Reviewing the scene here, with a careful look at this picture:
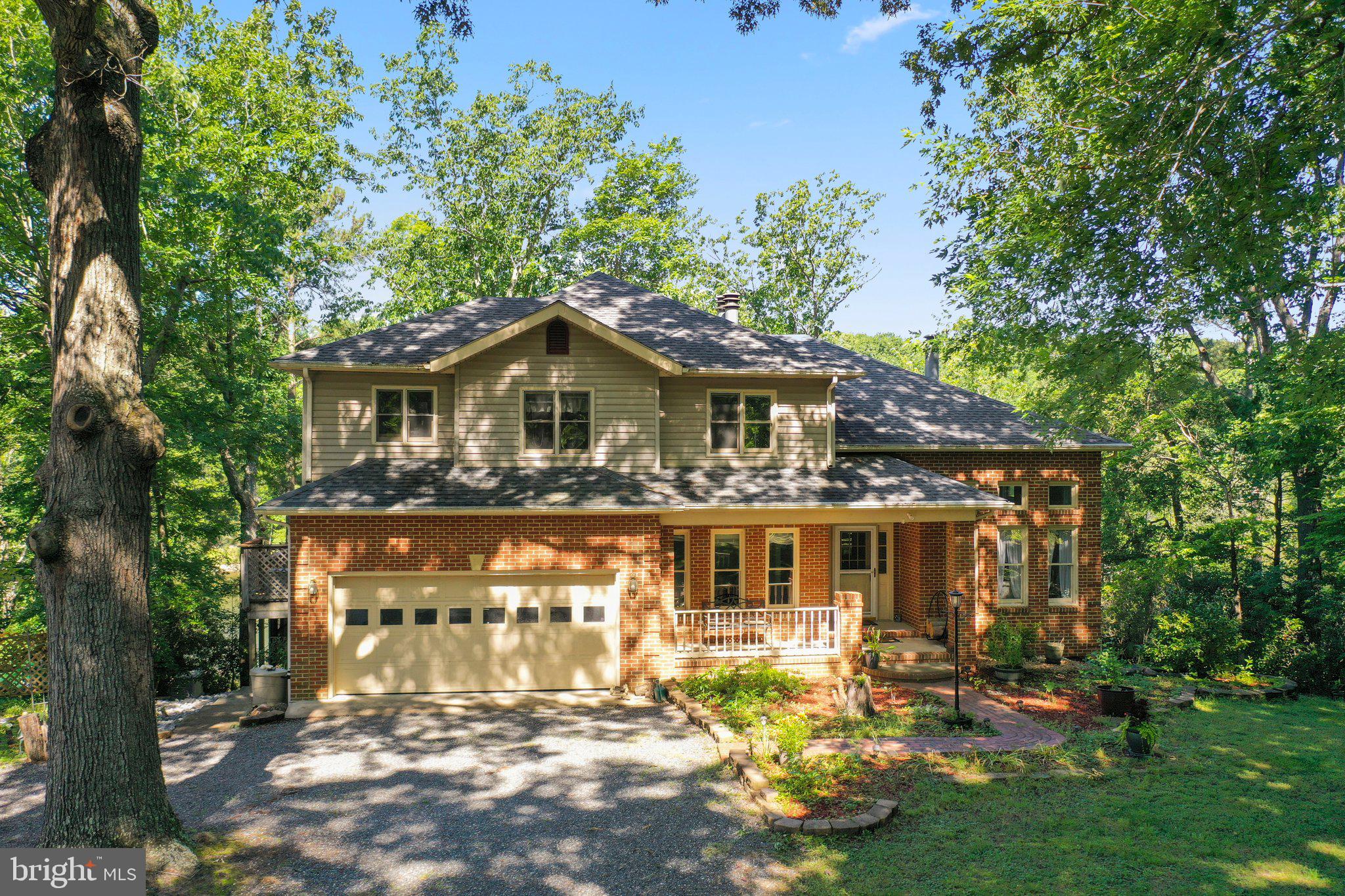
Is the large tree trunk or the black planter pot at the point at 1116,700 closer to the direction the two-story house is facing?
the large tree trunk

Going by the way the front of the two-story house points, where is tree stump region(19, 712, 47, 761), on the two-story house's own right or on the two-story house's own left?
on the two-story house's own right

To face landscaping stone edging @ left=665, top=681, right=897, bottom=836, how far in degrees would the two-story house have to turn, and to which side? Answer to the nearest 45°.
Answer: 0° — it already faces it

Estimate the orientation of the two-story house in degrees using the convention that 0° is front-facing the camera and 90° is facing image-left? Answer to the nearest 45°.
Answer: approximately 0°

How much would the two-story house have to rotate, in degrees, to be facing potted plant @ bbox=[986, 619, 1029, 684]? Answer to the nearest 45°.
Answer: approximately 90° to its left

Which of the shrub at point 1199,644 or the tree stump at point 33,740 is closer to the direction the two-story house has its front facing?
the tree stump

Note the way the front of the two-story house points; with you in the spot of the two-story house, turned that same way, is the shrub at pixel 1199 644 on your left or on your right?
on your left

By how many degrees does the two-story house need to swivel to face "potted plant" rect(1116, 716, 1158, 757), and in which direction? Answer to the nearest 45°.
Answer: approximately 45° to its left
